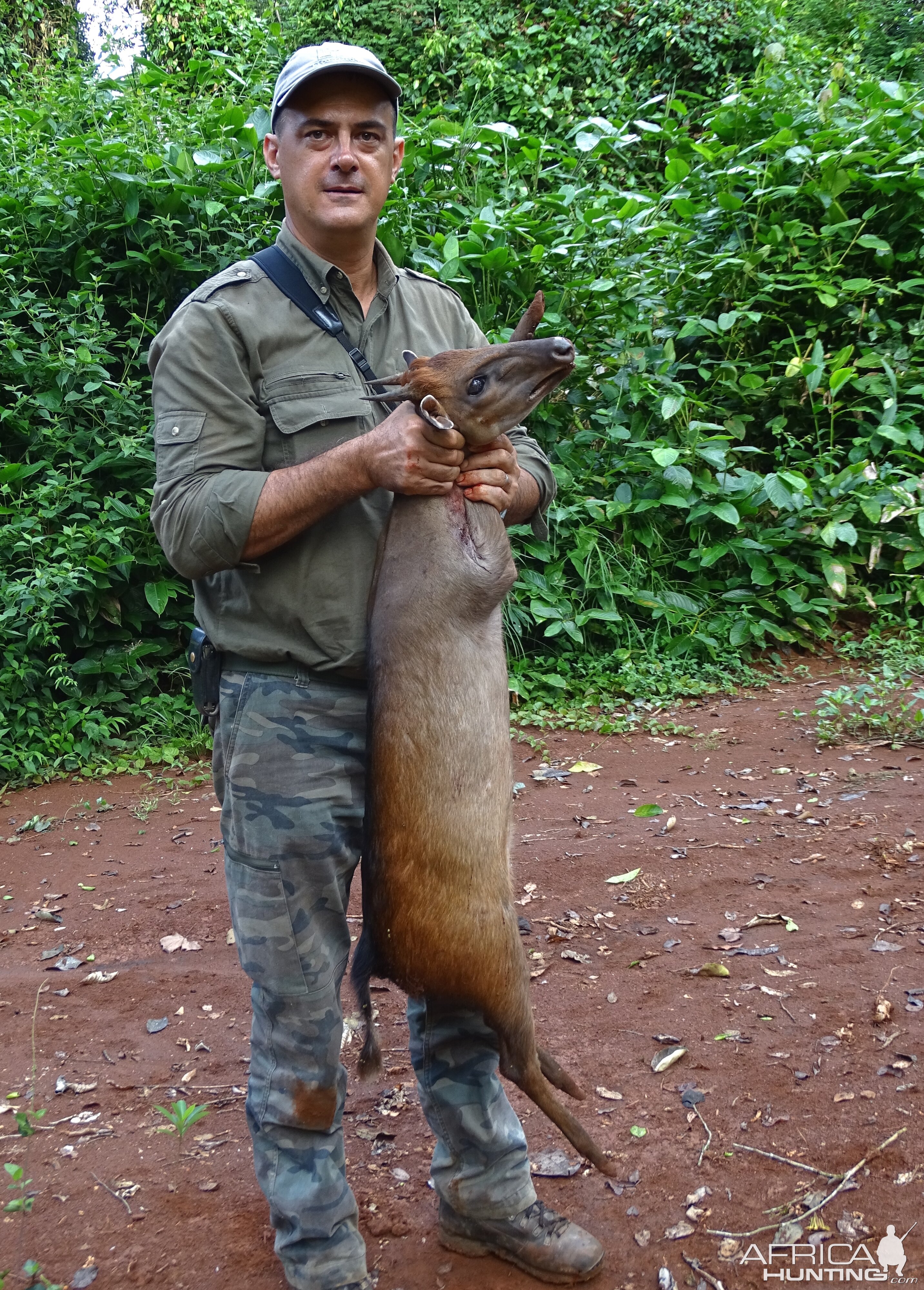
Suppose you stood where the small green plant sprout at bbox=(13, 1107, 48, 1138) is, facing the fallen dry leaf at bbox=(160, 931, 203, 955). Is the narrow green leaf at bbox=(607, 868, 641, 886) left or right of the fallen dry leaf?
right

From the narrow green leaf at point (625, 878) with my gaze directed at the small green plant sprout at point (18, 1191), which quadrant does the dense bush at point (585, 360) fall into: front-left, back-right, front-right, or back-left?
back-right

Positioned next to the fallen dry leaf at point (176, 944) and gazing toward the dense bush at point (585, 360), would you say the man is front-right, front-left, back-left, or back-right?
back-right

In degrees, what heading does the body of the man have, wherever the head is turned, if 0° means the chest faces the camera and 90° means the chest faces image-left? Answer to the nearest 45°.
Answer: approximately 315°
